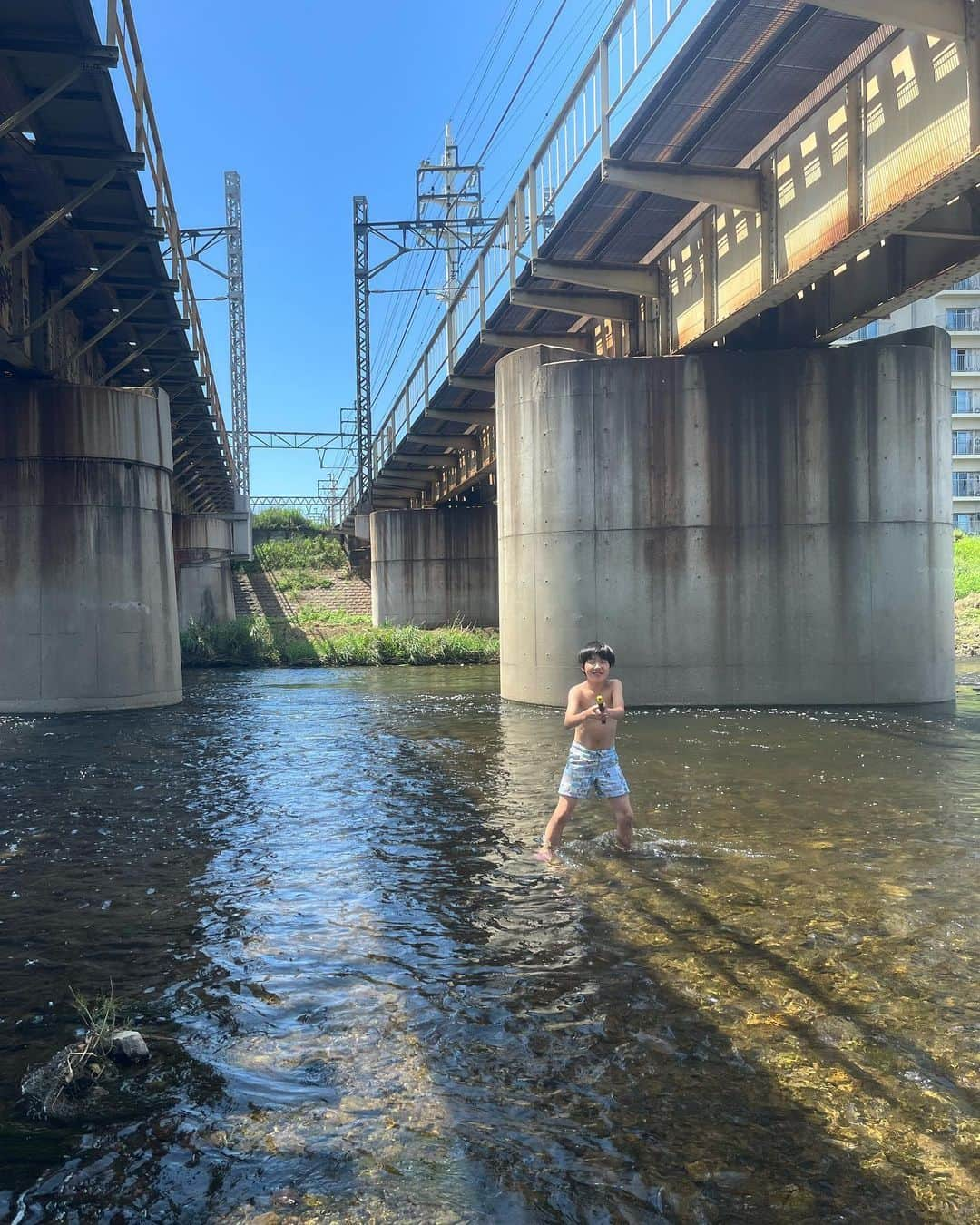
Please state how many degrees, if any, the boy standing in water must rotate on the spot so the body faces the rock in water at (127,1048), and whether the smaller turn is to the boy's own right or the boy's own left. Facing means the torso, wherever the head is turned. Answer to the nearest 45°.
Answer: approximately 45° to the boy's own right

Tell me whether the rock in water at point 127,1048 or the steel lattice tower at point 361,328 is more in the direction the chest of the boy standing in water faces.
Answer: the rock in water

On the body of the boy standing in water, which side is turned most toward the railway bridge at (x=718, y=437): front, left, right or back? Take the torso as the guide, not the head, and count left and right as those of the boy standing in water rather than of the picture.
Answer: back

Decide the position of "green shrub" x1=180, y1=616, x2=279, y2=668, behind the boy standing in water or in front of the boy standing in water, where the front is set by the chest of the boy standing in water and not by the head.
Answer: behind

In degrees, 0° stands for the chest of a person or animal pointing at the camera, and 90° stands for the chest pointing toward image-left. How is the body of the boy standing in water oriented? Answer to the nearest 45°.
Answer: approximately 0°

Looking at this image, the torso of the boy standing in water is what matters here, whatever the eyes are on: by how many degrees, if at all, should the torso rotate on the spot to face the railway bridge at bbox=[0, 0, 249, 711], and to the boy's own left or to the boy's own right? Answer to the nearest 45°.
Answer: approximately 135° to the boy's own right

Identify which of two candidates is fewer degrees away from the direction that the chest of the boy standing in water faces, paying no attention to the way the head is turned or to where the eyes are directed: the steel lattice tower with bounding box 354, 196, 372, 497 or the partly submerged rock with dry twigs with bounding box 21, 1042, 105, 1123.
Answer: the partly submerged rock with dry twigs

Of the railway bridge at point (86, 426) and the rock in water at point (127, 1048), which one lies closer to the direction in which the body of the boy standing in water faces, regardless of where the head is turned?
the rock in water

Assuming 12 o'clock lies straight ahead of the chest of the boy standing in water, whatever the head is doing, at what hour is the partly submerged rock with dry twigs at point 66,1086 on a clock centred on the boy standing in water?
The partly submerged rock with dry twigs is roughly at 1 o'clock from the boy standing in water.
